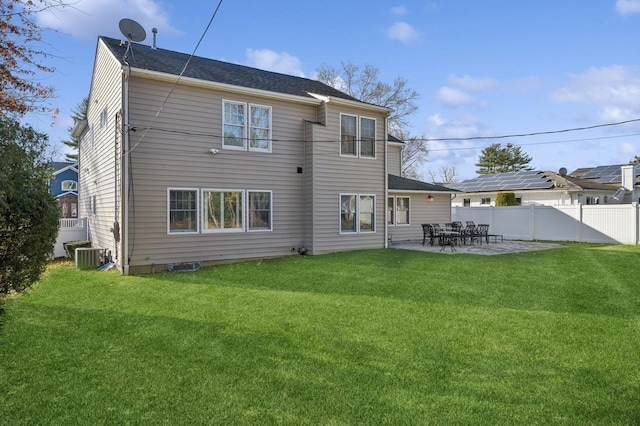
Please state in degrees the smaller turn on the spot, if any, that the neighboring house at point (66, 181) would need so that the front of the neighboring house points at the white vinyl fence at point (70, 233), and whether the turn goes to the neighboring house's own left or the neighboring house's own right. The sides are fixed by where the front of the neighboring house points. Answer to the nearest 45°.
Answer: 0° — it already faces it

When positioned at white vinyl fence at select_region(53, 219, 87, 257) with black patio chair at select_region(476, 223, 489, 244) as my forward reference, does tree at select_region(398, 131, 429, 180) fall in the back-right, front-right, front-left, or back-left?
front-left

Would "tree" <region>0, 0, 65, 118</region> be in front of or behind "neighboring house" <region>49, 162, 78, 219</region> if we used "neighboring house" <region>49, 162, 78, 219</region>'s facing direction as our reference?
in front

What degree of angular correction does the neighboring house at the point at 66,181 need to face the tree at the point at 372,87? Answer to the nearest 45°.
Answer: approximately 45° to its left

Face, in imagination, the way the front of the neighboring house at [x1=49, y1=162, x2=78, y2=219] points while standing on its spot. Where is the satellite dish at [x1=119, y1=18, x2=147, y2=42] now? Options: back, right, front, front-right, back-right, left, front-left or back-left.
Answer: front

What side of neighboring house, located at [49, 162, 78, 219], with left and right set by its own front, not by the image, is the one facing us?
front

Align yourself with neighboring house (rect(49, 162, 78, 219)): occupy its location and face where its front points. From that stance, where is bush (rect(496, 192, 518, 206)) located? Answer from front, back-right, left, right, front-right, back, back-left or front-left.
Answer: front-left

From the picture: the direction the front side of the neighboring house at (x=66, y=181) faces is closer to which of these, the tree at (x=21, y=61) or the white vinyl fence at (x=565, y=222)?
the tree

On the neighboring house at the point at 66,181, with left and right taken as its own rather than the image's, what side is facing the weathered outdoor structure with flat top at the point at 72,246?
front

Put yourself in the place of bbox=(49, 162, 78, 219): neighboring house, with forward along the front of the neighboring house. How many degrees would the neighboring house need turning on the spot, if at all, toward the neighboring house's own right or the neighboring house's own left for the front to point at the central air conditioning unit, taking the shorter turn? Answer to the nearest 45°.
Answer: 0° — it already faces it
